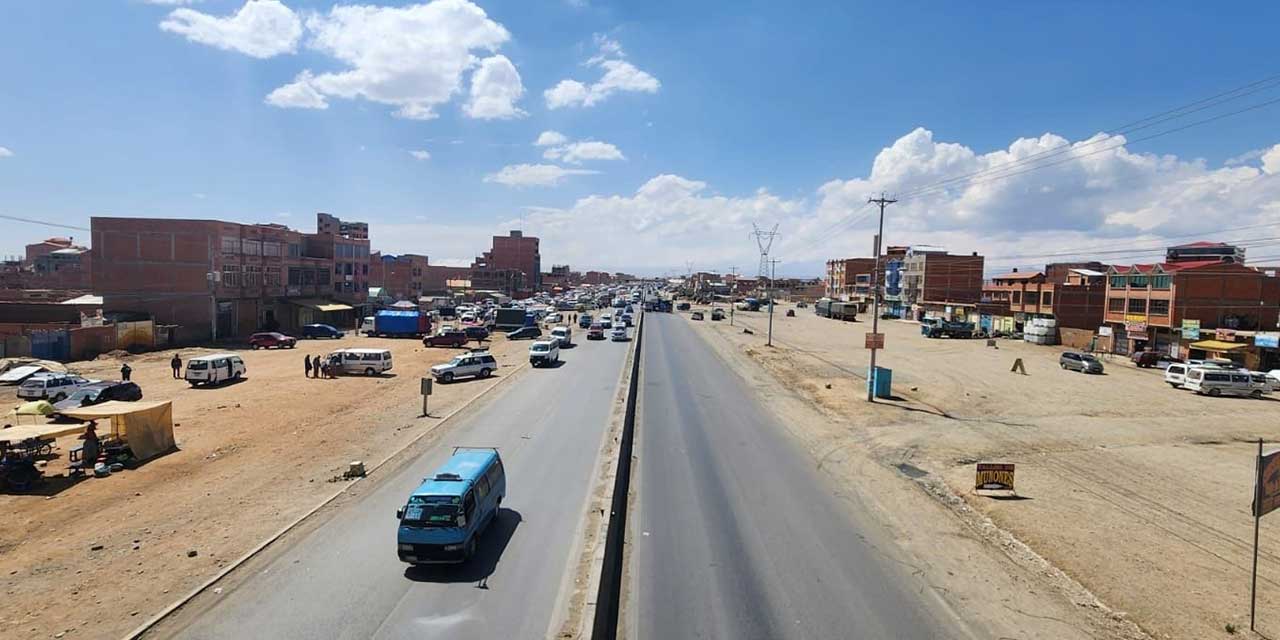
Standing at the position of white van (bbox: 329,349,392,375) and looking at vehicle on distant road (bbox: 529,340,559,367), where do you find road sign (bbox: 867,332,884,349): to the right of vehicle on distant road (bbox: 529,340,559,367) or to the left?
right

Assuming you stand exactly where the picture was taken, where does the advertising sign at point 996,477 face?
facing the viewer

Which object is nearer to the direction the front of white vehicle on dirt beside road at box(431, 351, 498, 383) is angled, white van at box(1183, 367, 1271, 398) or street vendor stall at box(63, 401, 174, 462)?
the street vendor stall

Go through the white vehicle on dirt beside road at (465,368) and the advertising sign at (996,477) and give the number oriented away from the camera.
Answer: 0

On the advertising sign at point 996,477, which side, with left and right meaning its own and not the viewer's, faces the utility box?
back

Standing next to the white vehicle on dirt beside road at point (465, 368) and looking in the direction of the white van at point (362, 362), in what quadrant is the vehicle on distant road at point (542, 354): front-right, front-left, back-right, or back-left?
back-right

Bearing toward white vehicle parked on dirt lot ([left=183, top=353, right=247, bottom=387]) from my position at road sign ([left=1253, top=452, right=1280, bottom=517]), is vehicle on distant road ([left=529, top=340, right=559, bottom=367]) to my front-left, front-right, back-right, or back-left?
front-right

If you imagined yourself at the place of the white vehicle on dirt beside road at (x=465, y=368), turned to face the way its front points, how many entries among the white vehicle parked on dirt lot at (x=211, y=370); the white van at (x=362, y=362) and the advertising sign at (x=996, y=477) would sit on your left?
1

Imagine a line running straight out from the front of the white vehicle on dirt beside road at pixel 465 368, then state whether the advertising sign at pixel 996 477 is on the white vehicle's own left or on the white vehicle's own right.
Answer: on the white vehicle's own left

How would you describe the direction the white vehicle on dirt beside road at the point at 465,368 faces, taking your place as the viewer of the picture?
facing the viewer and to the left of the viewer

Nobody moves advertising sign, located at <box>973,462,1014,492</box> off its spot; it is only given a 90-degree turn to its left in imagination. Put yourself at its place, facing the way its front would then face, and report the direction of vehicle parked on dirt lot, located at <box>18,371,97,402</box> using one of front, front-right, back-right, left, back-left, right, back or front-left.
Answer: back

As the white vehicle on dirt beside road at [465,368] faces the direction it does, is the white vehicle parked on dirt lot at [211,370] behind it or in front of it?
in front

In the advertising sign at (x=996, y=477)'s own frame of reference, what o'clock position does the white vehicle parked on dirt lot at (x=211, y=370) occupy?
The white vehicle parked on dirt lot is roughly at 3 o'clock from the advertising sign.

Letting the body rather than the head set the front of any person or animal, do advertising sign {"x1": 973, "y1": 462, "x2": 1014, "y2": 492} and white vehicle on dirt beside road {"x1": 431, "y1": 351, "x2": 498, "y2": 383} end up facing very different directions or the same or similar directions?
same or similar directions

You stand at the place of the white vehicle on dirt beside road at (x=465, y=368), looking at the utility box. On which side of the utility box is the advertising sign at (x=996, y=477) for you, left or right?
right
